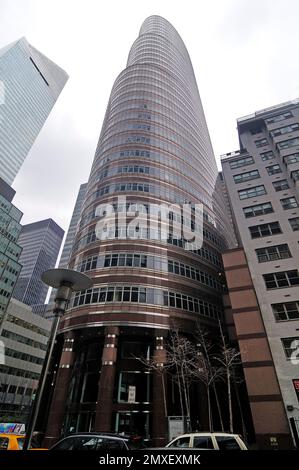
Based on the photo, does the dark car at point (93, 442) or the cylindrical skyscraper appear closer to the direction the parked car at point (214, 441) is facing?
the dark car

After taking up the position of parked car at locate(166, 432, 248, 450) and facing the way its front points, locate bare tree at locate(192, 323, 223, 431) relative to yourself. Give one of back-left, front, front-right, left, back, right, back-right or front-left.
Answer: right

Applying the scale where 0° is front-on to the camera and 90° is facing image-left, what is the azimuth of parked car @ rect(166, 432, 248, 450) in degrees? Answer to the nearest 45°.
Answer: approximately 90°

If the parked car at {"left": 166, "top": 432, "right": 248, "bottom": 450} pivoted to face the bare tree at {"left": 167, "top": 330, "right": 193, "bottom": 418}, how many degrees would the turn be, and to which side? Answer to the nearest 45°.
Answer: approximately 90° to its right

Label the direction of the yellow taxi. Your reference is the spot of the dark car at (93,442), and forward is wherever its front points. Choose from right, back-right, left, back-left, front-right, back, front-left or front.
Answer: front-right

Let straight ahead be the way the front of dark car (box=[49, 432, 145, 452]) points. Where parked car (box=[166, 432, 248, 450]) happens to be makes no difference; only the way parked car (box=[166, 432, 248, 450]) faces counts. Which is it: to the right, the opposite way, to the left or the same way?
the same way

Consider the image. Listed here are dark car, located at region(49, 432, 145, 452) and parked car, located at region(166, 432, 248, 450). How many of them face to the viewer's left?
2

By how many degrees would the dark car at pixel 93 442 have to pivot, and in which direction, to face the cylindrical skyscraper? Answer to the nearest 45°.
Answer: approximately 90° to its right

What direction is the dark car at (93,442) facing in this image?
to the viewer's left

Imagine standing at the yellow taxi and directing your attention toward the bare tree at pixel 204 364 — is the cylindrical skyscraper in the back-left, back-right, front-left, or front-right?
front-left

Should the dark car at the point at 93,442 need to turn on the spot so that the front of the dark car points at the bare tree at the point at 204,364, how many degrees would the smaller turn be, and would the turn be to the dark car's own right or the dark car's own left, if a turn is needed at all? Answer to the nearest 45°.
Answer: approximately 135° to the dark car's own right

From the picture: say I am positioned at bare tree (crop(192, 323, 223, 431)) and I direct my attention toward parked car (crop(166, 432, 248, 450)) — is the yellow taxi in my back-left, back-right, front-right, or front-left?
front-right

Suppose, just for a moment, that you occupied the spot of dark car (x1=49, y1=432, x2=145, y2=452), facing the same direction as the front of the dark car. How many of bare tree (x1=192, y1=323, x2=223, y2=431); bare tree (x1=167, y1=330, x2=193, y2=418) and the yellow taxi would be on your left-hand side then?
0

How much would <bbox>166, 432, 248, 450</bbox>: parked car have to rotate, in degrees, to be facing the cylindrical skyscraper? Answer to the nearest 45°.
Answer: approximately 45° to its right

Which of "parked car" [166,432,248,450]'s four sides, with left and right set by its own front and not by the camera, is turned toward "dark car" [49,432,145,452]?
front
